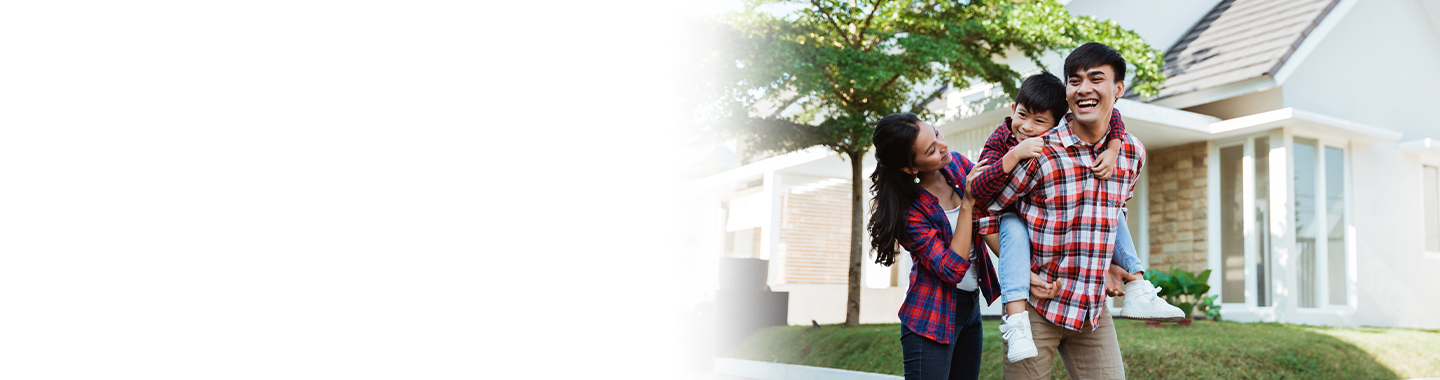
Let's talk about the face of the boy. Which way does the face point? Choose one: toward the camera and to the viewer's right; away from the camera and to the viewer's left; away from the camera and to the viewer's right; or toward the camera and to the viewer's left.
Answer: toward the camera and to the viewer's left

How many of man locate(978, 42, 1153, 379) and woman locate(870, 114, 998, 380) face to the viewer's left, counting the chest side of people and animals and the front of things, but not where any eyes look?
0

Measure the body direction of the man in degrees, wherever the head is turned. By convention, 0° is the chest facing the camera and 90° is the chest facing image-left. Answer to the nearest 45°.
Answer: approximately 315°

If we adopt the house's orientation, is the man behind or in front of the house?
in front

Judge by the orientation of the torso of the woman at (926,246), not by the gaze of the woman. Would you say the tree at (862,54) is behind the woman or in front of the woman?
behind

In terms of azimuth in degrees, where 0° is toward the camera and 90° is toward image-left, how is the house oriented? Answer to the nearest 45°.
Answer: approximately 45°

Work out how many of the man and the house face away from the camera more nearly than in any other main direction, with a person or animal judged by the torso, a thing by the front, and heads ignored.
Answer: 0

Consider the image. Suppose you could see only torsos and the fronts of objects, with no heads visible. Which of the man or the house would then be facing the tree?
the house

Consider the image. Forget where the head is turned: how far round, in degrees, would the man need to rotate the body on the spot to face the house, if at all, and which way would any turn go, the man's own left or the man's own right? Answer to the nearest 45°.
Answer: approximately 135° to the man's own left

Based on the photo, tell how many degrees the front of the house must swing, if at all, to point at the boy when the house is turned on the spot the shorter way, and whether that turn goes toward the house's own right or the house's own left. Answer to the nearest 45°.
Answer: approximately 45° to the house's own left

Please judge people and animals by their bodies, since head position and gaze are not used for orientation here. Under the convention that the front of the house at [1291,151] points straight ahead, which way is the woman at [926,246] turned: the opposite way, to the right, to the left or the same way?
to the left
